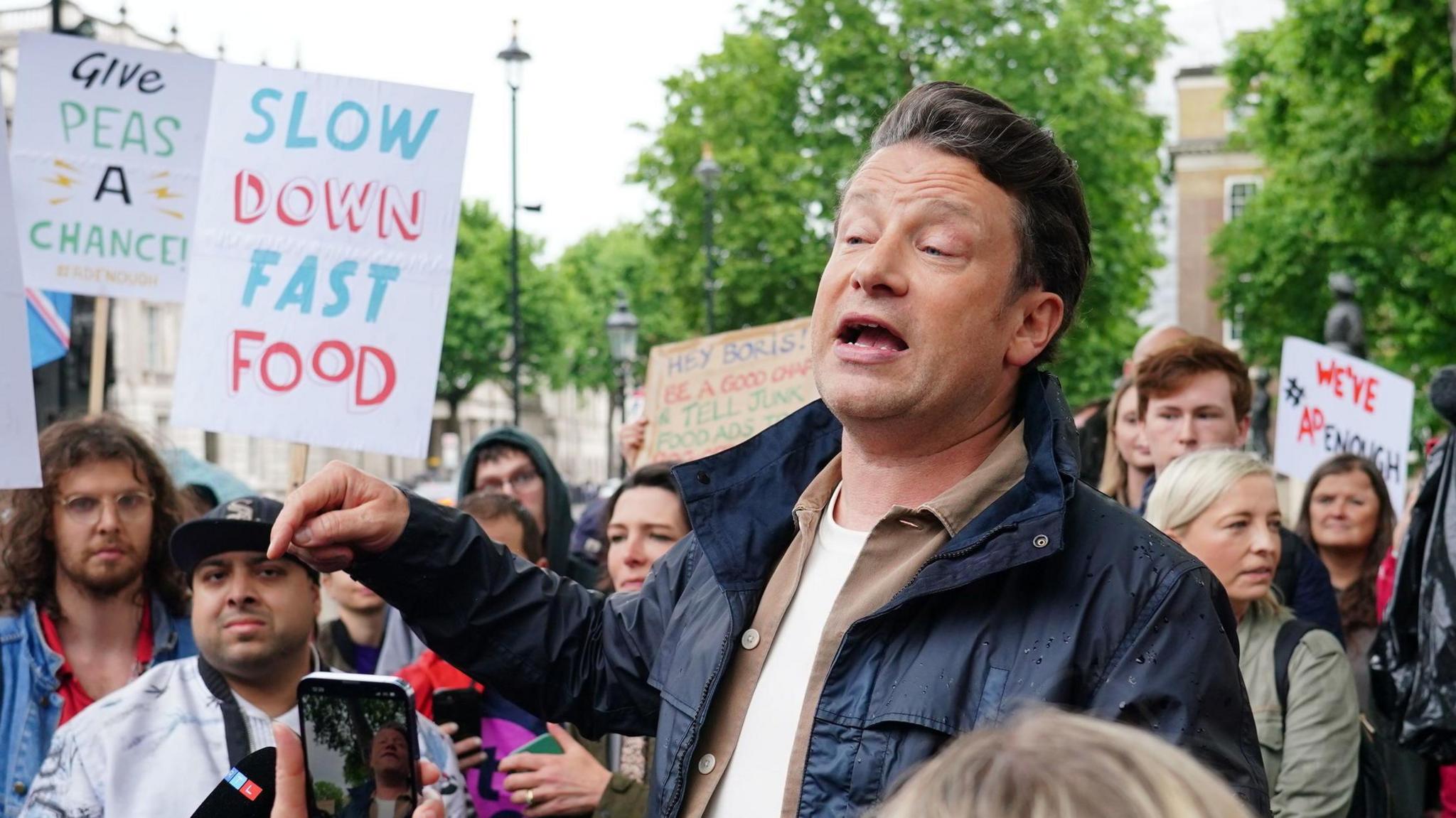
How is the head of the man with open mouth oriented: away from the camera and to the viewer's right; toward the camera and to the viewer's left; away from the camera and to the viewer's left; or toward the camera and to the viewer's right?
toward the camera and to the viewer's left

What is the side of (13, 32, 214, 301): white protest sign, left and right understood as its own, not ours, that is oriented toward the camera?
front

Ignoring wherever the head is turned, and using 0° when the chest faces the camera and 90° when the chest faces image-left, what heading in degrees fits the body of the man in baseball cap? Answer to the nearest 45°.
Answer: approximately 0°

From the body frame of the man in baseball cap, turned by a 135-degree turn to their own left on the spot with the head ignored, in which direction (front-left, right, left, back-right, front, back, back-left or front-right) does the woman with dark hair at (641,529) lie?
front

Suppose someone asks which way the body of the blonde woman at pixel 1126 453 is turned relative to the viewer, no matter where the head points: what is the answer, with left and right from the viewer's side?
facing the viewer and to the right of the viewer

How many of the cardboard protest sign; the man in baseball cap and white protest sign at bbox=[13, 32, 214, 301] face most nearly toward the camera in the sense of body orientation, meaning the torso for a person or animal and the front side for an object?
3

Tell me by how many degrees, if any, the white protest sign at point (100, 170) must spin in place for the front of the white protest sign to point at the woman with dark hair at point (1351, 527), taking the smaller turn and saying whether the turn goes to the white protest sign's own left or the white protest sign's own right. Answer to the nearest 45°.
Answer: approximately 90° to the white protest sign's own left

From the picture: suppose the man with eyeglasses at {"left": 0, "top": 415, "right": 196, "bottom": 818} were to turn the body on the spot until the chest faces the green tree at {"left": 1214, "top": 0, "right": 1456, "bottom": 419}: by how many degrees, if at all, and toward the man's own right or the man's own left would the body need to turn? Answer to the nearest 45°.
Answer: approximately 135° to the man's own left

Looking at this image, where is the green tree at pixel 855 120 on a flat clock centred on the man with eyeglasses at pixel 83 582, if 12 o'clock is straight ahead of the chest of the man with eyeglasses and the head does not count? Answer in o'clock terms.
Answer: The green tree is roughly at 7 o'clock from the man with eyeglasses.

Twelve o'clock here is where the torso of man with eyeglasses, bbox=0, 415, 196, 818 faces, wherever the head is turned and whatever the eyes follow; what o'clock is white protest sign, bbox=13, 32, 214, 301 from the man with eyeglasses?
The white protest sign is roughly at 6 o'clock from the man with eyeglasses.

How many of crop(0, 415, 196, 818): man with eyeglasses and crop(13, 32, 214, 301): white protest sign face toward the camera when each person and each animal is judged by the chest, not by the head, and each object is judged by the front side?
2

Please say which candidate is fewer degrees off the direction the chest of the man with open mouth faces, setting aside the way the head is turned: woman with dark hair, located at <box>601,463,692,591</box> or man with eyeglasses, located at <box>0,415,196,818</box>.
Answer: the man with eyeglasses

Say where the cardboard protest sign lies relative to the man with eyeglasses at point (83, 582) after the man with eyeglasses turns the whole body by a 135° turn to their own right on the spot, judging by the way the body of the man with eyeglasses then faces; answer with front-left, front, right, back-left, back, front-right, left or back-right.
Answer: right

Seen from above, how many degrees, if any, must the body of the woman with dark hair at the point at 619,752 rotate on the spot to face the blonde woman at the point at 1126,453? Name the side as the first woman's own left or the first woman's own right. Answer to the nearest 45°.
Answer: approximately 180°
